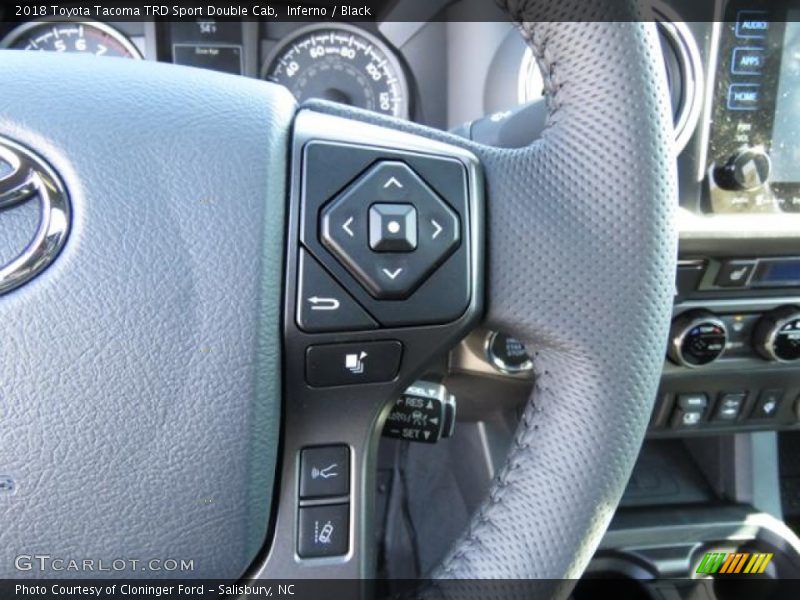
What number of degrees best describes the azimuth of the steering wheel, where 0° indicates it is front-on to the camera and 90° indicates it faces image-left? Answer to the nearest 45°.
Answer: approximately 0°
